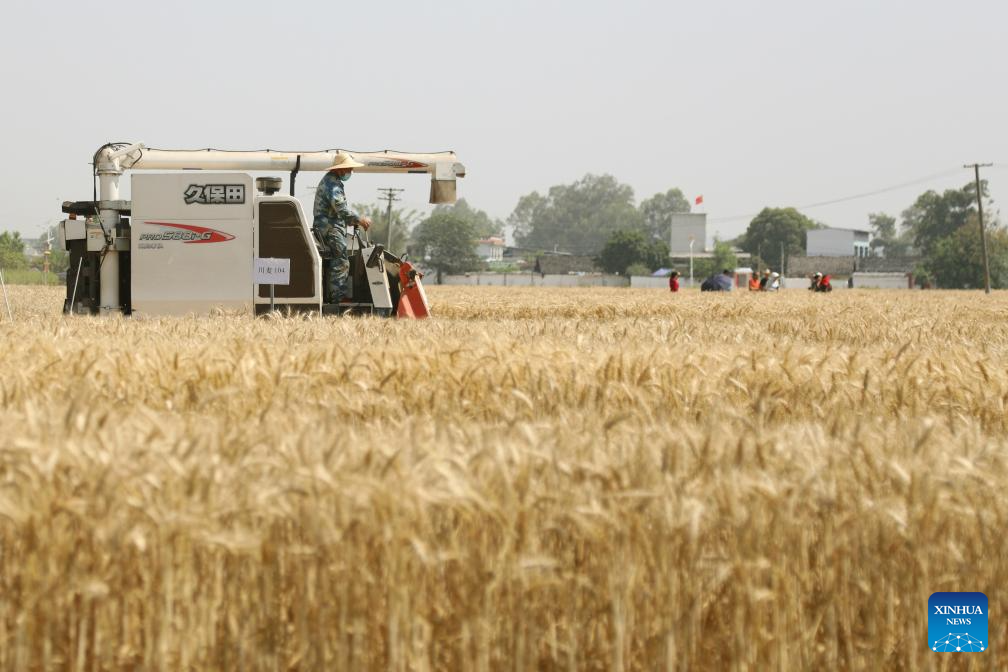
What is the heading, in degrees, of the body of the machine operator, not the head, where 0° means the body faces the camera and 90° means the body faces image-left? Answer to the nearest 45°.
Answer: approximately 270°

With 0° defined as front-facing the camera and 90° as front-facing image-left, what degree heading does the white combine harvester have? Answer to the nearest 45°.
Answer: approximately 270°

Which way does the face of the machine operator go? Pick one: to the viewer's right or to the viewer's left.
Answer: to the viewer's right
